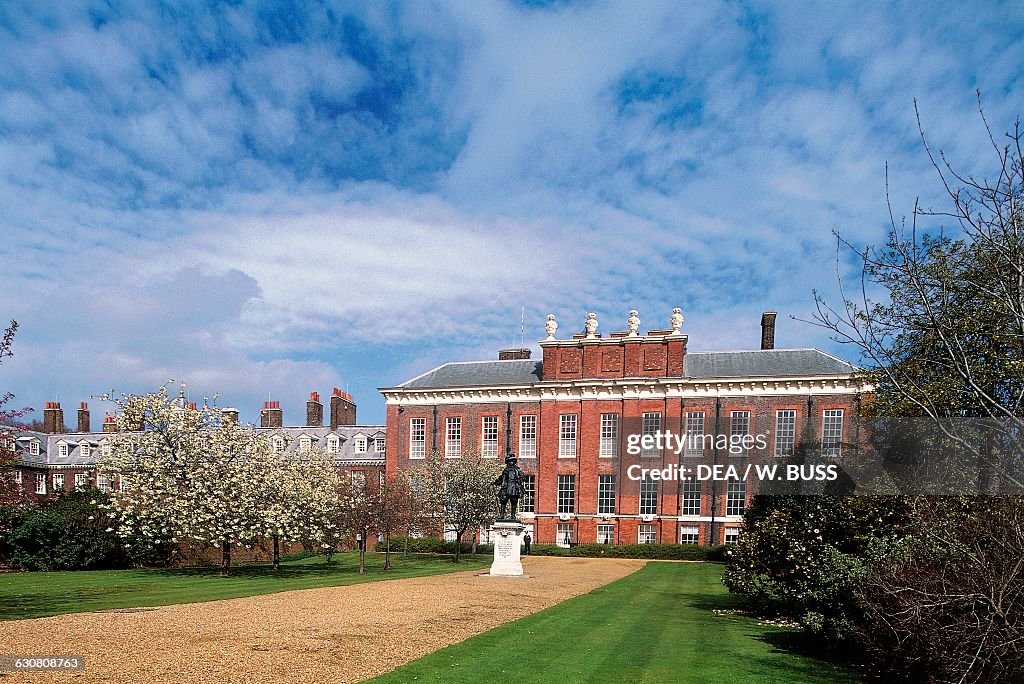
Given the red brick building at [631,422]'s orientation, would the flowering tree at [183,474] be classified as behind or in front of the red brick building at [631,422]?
in front

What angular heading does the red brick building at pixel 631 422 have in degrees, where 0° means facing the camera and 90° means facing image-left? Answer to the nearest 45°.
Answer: approximately 0°
